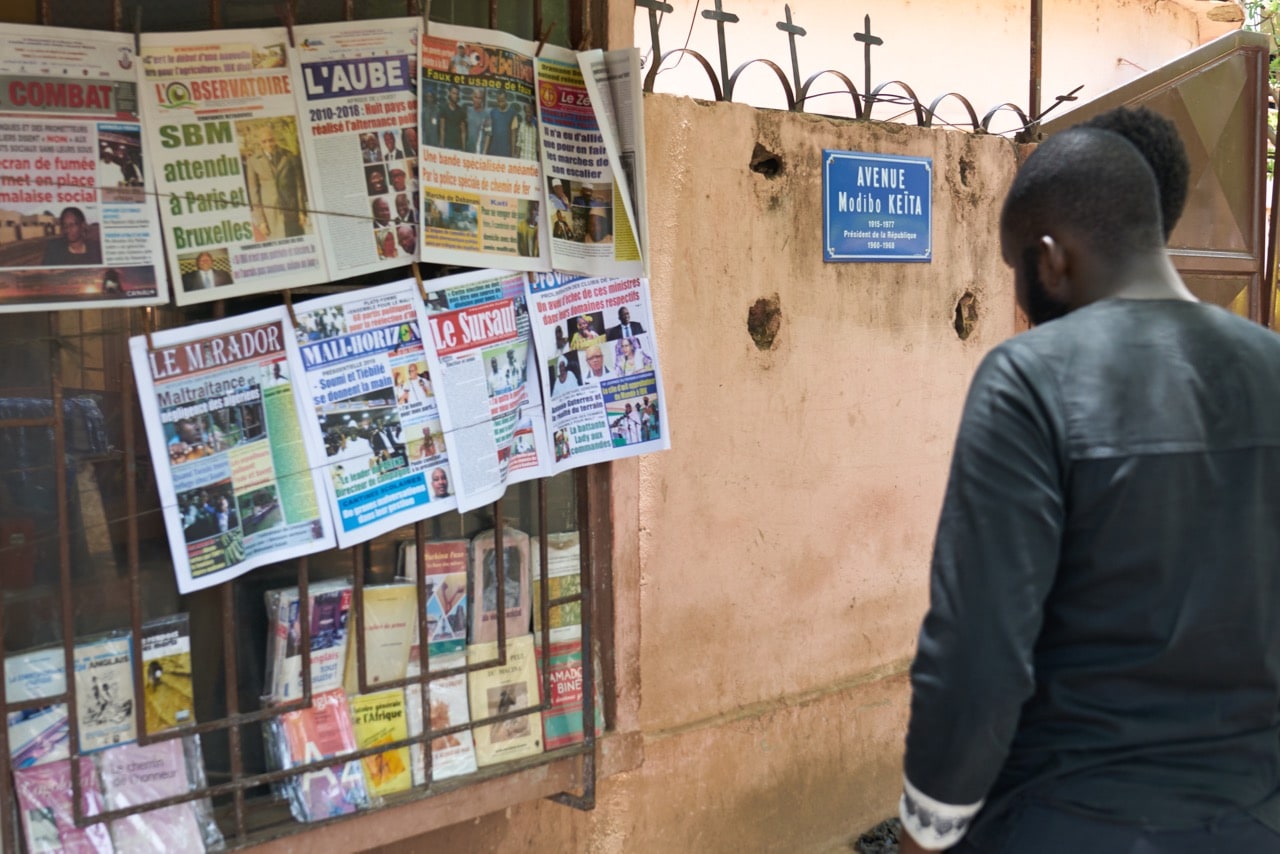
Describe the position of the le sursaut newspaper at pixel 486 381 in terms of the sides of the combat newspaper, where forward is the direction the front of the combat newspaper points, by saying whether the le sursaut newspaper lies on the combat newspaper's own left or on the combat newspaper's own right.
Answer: on the combat newspaper's own left

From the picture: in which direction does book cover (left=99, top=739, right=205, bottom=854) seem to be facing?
toward the camera

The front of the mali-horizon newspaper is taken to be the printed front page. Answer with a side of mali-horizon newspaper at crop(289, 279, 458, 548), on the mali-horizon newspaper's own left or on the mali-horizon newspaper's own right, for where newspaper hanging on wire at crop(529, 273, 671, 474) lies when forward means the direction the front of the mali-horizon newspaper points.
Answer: on the mali-horizon newspaper's own left

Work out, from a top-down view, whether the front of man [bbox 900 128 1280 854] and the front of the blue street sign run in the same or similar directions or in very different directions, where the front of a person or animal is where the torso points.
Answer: very different directions

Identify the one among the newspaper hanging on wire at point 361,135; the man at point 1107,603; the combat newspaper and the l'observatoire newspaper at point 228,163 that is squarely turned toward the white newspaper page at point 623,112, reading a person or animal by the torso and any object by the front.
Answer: the man

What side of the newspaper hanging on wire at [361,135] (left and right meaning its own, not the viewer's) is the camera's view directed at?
front

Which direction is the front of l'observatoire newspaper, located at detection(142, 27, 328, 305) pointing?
toward the camera

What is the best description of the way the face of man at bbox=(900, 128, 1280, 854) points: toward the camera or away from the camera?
away from the camera
